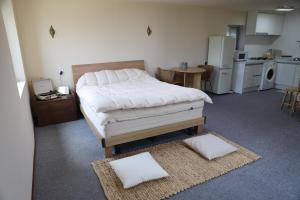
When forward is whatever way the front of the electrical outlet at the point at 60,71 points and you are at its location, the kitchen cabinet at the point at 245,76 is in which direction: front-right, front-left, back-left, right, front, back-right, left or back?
left

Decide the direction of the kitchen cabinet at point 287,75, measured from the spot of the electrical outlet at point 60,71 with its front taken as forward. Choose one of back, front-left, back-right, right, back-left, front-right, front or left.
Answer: left

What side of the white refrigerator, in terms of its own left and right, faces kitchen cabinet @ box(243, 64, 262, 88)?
left

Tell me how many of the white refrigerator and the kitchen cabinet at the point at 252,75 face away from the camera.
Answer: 0

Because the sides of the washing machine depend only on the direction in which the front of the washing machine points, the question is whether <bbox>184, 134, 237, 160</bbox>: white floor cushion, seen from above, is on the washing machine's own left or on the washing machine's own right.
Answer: on the washing machine's own right

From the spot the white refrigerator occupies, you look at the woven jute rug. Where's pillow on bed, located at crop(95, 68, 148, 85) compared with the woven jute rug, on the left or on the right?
right

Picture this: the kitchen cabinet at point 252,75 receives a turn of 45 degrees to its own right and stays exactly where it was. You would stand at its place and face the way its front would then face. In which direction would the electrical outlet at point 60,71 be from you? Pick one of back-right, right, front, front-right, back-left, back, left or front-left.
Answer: front-right

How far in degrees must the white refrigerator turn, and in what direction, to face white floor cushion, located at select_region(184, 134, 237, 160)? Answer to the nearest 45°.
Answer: approximately 45° to its right

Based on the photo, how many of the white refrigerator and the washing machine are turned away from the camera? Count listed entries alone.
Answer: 0

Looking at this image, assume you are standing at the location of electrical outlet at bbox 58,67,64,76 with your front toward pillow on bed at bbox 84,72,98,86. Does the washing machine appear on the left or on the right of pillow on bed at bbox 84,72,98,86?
left

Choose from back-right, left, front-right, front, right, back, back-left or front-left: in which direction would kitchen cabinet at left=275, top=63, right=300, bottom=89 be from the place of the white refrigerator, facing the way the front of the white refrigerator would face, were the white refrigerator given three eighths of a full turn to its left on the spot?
front-right
